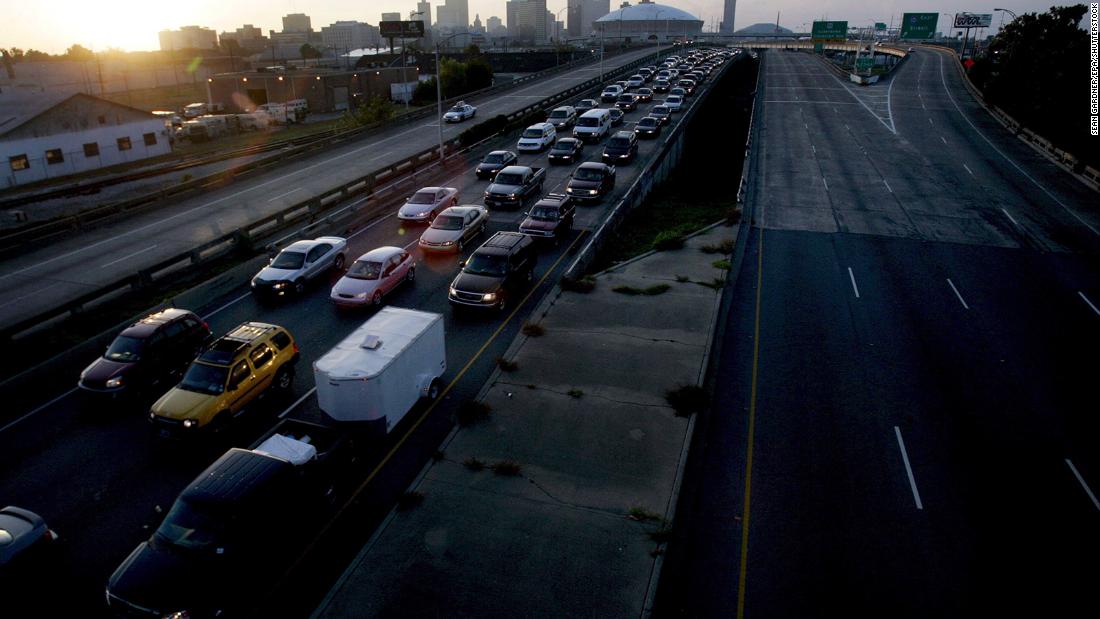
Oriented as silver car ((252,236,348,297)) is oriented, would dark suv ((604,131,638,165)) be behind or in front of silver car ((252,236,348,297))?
behind

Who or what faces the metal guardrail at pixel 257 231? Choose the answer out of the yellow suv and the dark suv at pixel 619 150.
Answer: the dark suv

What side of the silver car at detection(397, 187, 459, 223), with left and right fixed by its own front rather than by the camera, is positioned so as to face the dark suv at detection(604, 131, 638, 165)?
back

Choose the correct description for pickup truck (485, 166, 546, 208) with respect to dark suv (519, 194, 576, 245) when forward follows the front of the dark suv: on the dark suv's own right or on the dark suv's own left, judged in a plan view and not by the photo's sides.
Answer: on the dark suv's own right

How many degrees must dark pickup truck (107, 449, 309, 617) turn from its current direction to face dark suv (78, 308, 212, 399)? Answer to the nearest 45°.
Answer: approximately 135° to its right

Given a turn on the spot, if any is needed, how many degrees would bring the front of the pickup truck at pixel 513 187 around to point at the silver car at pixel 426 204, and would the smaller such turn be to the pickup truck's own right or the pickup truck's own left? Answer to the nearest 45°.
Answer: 0° — it already faces it

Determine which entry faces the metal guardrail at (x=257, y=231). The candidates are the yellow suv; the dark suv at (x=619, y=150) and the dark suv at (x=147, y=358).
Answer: the dark suv at (x=619, y=150)

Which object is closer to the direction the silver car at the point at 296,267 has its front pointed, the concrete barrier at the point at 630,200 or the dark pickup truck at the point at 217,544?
the dark pickup truck

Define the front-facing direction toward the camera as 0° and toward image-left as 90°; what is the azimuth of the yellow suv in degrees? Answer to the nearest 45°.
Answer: approximately 45°
